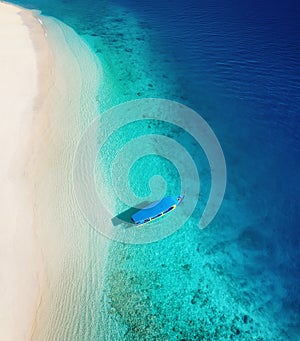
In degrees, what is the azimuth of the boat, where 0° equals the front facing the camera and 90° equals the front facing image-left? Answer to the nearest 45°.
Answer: approximately 225°
